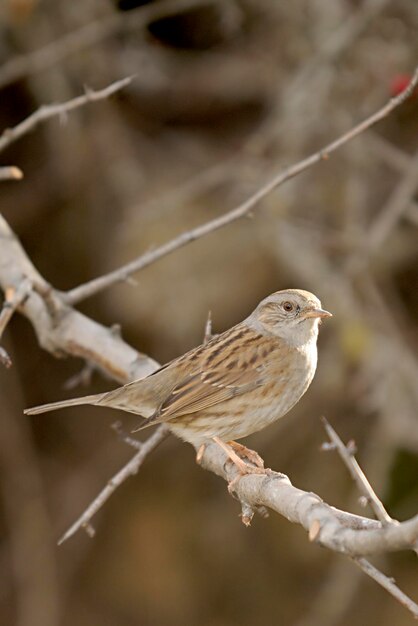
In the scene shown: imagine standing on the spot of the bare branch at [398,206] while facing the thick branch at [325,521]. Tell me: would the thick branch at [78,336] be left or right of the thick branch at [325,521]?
right

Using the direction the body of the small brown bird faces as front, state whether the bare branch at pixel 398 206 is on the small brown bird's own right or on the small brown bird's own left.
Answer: on the small brown bird's own left

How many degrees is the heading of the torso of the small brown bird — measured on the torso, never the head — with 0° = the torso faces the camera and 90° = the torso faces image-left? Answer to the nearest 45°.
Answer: approximately 270°
